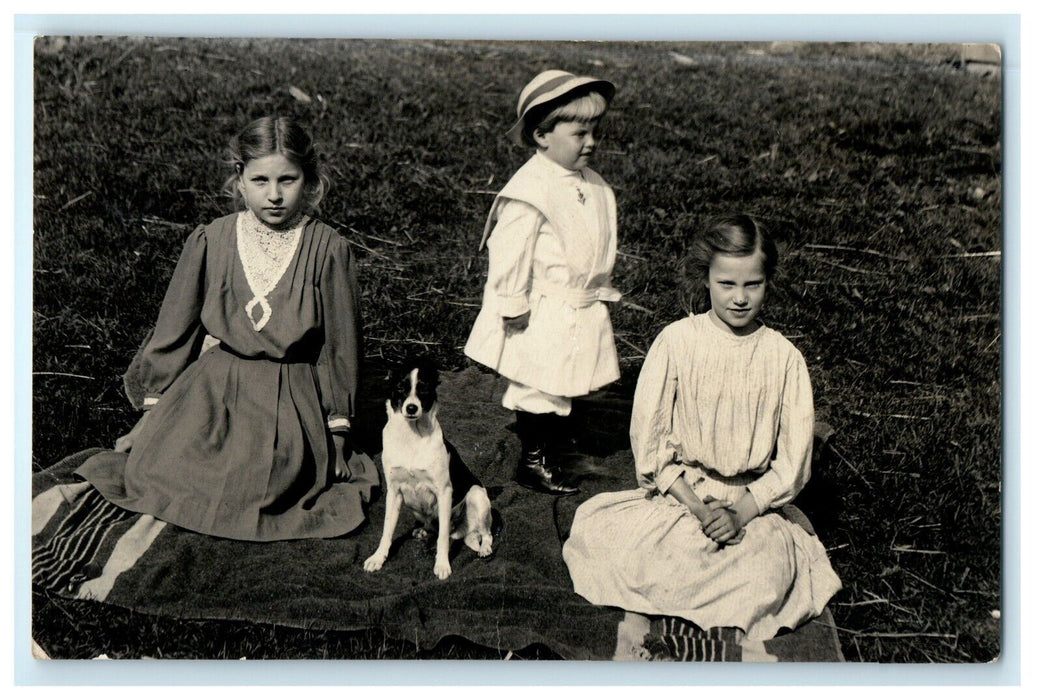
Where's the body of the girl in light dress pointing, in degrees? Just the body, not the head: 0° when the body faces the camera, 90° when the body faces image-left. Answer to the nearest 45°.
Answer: approximately 0°

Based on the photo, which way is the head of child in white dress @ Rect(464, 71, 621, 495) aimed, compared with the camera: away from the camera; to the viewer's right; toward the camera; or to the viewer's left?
to the viewer's right

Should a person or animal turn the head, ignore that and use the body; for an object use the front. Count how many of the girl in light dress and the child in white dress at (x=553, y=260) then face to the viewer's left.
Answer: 0

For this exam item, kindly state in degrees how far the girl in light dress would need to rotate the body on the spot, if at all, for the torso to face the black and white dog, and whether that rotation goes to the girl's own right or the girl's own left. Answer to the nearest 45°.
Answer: approximately 90° to the girl's own right
